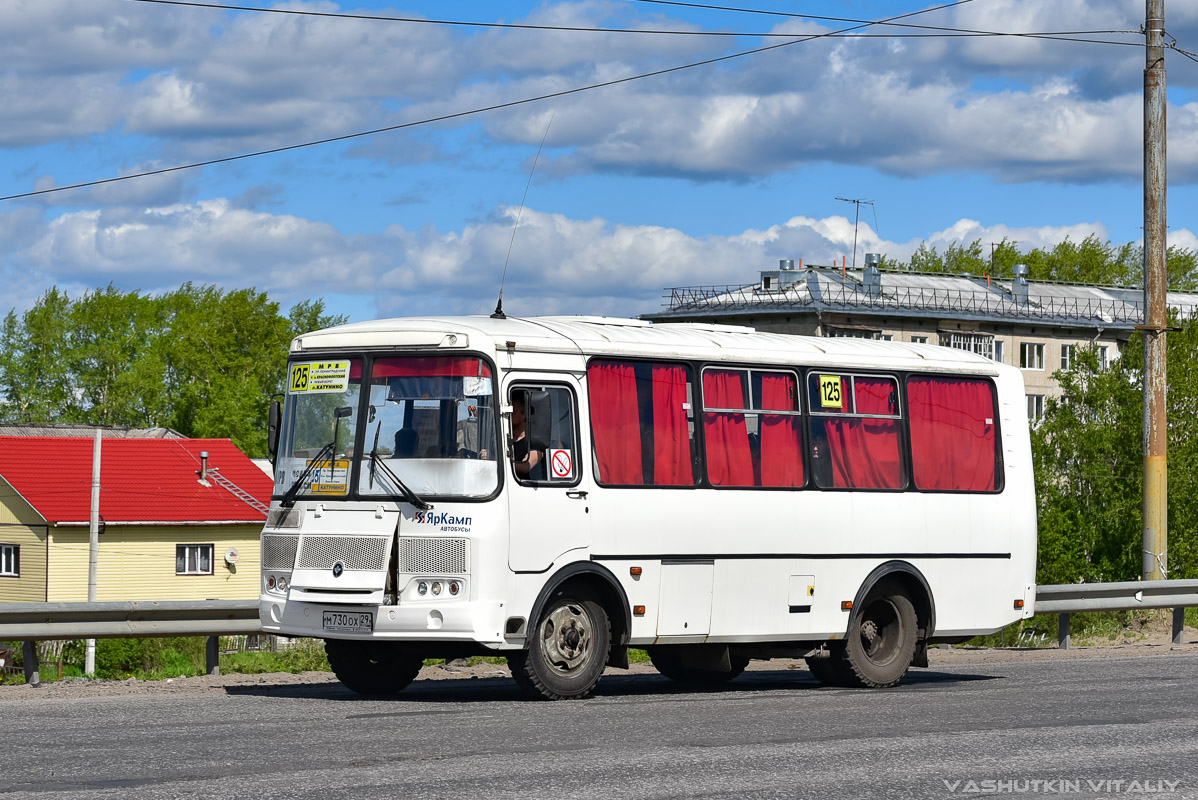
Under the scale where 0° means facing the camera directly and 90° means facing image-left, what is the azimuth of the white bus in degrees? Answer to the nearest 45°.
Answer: approximately 45°

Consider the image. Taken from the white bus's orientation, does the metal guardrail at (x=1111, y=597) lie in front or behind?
behind

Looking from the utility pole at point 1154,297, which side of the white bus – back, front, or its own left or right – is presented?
back
